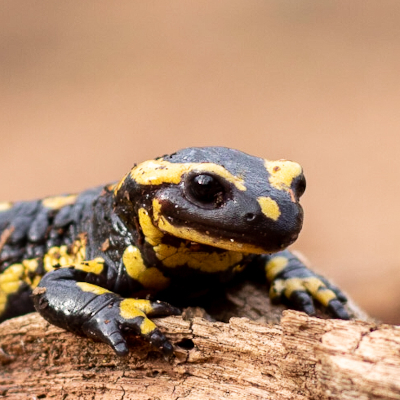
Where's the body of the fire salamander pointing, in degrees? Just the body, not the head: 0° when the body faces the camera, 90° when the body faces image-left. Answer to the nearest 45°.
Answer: approximately 315°
